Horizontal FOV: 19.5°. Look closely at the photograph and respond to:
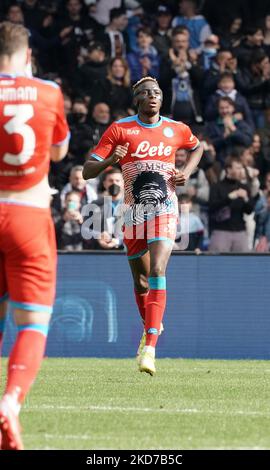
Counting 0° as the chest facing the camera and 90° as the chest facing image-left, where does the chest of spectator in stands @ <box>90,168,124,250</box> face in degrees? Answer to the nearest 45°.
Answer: approximately 0°

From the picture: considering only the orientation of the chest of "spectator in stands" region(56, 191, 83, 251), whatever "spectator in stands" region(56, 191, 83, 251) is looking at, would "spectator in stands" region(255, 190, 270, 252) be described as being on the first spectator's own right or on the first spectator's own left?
on the first spectator's own left

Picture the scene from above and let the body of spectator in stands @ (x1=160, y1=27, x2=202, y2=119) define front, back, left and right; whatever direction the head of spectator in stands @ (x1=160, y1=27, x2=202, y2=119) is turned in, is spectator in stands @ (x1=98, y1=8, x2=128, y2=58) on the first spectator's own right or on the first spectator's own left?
on the first spectator's own right

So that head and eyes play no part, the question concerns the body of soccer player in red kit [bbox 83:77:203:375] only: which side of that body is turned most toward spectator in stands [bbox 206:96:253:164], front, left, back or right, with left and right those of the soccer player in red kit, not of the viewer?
back

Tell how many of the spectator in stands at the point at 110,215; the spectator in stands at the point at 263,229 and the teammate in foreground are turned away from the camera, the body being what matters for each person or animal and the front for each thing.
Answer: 1

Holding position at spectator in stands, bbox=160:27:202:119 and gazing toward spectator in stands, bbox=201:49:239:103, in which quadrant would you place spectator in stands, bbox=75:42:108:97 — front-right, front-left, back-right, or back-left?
back-left

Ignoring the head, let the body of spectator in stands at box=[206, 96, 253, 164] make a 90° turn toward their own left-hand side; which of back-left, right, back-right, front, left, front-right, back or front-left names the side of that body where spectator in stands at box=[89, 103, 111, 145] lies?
back
